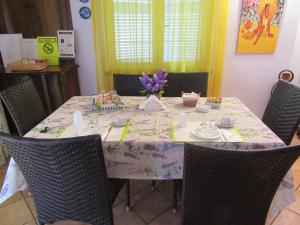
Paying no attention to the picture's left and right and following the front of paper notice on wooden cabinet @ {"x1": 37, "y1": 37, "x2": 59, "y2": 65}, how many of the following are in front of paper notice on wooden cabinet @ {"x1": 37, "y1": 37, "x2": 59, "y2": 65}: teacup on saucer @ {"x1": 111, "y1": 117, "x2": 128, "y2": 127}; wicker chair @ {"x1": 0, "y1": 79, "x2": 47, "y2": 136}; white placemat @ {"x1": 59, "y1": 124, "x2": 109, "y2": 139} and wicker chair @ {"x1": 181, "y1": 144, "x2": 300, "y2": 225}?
4

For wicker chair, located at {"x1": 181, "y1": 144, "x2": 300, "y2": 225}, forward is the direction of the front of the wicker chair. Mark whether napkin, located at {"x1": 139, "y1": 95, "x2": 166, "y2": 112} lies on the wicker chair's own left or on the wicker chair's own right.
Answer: on the wicker chair's own left

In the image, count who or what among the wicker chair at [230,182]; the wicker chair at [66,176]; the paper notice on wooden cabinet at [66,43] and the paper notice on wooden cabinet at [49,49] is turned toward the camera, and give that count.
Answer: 2

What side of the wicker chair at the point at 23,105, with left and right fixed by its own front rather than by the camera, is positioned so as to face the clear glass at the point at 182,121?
front

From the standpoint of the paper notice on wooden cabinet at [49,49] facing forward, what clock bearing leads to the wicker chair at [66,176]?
The wicker chair is roughly at 12 o'clock from the paper notice on wooden cabinet.

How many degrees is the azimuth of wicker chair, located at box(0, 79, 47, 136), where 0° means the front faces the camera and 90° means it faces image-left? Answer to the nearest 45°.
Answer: approximately 315°

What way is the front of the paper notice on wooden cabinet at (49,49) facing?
toward the camera

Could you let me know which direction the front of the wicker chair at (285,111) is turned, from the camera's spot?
facing the viewer and to the left of the viewer

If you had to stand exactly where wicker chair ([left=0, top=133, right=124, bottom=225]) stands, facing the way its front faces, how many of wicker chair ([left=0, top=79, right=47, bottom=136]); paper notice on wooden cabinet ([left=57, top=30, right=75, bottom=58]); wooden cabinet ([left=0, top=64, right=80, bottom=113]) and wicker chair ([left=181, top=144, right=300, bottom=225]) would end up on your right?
1

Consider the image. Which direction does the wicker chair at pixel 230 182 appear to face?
away from the camera

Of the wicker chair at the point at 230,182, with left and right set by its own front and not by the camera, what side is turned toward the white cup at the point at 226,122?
front

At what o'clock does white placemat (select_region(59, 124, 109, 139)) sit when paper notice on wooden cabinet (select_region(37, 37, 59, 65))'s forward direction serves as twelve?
The white placemat is roughly at 12 o'clock from the paper notice on wooden cabinet.

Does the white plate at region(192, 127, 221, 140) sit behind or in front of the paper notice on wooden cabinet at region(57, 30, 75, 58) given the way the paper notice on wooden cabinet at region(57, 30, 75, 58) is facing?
in front

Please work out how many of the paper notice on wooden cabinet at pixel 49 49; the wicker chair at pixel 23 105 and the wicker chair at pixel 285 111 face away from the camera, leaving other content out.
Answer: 0

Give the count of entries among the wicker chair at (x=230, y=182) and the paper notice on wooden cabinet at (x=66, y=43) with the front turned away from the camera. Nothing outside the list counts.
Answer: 1

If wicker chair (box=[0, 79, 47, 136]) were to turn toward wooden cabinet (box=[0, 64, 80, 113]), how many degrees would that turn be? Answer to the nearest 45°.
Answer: approximately 135° to its left

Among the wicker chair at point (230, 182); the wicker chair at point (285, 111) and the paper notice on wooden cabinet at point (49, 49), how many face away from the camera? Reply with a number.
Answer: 1

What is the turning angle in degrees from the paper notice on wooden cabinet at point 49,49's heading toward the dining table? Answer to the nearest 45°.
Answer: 0° — it already faces it
